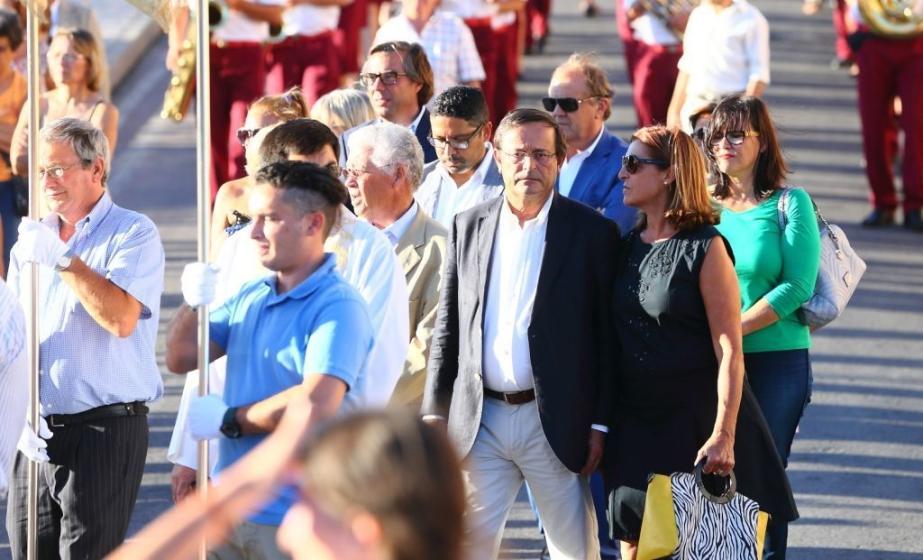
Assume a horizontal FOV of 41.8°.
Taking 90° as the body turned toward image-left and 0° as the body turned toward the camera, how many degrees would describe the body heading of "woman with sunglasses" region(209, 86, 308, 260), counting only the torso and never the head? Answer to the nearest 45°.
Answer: approximately 45°

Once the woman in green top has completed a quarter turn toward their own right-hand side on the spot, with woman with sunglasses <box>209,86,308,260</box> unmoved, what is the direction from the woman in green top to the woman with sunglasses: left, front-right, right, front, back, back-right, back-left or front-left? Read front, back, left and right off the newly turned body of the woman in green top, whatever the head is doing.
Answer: front-left

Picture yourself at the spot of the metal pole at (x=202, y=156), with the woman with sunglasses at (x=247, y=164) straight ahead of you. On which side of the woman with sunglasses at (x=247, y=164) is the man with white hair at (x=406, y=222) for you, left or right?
right

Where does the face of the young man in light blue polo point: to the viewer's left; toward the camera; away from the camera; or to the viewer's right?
to the viewer's left

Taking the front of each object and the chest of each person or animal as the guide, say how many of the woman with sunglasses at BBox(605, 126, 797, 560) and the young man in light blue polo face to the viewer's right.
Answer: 0

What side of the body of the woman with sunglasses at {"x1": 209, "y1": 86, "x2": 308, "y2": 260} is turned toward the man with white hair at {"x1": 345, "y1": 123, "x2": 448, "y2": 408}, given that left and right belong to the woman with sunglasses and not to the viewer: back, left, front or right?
left

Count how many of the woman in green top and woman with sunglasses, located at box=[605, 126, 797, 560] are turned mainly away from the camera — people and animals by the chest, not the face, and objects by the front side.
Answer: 0
